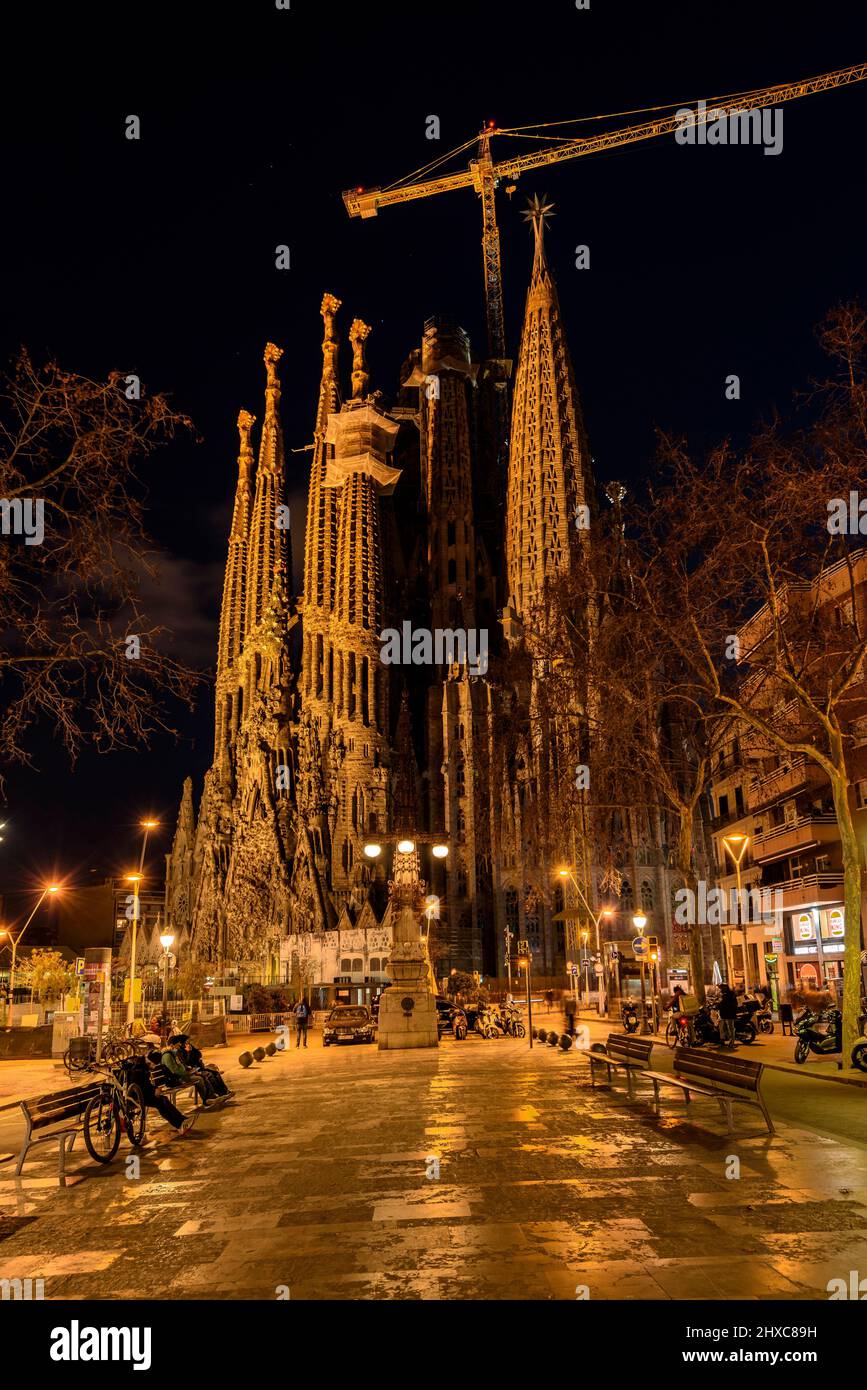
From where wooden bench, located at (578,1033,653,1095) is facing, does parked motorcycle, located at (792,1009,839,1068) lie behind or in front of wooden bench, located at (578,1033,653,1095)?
behind

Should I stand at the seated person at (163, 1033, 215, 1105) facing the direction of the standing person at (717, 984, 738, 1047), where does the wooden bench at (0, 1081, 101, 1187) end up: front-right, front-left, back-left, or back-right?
back-right

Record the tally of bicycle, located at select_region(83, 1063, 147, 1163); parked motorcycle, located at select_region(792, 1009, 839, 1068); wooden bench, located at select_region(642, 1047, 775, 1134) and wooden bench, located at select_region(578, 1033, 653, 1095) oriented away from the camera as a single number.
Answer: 0

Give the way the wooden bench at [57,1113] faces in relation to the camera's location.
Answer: facing the viewer and to the right of the viewer

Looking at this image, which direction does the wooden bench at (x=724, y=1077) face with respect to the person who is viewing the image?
facing the viewer and to the left of the viewer

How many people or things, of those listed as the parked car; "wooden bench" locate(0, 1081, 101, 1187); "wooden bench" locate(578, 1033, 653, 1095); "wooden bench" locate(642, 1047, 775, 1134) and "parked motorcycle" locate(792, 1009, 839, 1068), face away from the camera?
0

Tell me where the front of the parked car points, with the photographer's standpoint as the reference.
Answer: facing the viewer

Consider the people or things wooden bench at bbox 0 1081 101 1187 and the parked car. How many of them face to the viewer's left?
0

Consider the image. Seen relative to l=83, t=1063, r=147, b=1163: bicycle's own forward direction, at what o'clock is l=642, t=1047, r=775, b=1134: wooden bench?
The wooden bench is roughly at 8 o'clock from the bicycle.

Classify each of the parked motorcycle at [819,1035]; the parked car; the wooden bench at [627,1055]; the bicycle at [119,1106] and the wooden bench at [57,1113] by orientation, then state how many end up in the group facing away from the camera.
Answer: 0

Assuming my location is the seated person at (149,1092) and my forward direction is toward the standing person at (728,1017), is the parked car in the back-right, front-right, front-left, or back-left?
front-left
